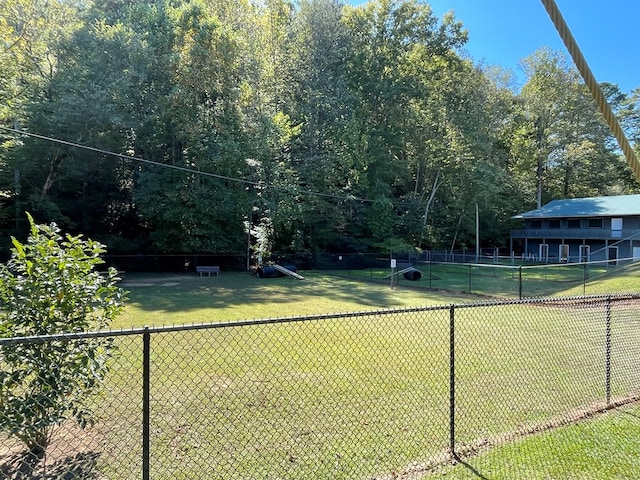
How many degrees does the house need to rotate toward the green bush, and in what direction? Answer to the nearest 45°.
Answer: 0° — it already faces it

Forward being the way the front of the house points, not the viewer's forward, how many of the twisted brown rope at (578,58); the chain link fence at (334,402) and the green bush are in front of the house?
3

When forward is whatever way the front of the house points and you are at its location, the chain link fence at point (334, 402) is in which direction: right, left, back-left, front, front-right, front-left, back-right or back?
front

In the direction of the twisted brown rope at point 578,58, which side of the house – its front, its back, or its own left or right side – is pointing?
front

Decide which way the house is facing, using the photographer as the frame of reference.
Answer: facing the viewer
